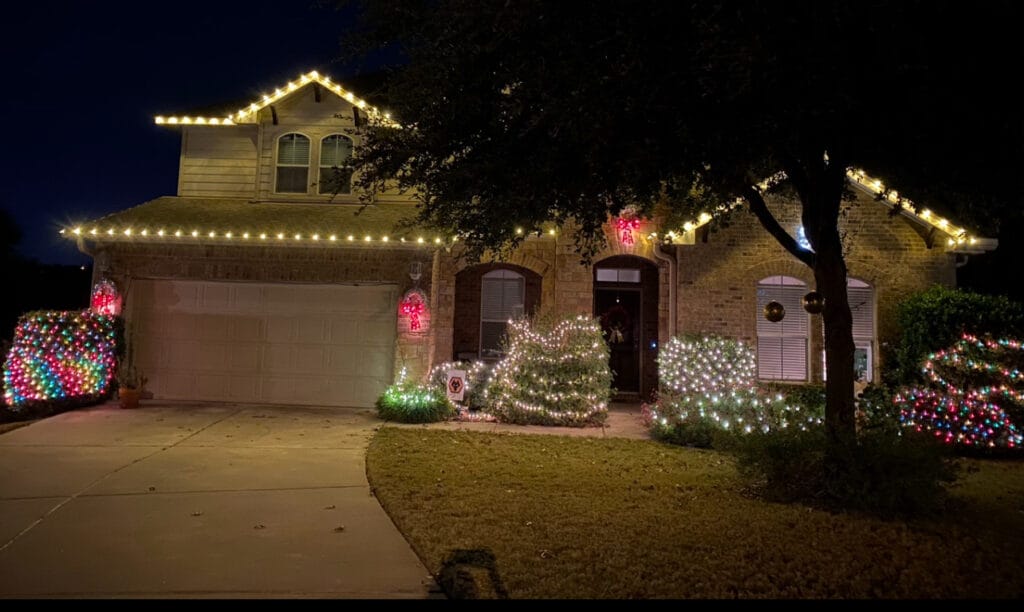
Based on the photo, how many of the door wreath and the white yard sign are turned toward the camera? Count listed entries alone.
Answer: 2

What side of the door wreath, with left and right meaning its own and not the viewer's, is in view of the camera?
front

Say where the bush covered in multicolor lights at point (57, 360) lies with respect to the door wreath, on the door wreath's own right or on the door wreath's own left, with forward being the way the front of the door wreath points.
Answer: on the door wreath's own right

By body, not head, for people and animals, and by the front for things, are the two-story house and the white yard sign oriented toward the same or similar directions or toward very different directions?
same or similar directions

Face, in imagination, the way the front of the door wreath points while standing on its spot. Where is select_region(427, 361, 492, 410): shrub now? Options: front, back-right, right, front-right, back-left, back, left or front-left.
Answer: front-right

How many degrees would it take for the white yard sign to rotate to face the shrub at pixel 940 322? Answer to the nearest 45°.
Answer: approximately 90° to its left

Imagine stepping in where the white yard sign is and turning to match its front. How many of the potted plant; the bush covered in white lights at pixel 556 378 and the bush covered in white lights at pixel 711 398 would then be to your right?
1

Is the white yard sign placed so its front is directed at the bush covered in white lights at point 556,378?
no

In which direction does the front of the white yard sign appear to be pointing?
toward the camera

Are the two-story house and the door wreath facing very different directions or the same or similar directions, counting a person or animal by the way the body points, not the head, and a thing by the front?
same or similar directions

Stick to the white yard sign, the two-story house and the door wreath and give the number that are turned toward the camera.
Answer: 3

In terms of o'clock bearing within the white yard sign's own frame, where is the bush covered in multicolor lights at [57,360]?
The bush covered in multicolor lights is roughly at 3 o'clock from the white yard sign.

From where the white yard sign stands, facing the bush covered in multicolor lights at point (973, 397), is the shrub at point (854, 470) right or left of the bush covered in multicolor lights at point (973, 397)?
right

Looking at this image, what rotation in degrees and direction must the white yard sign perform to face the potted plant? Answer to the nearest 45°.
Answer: approximately 90° to its right

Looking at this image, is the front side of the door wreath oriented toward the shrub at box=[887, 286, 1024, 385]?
no

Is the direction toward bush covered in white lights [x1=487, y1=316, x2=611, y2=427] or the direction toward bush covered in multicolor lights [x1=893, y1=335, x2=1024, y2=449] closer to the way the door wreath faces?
the bush covered in white lights

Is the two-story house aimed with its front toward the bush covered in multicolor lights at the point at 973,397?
no

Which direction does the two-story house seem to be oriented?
toward the camera

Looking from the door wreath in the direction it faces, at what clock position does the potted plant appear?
The potted plant is roughly at 2 o'clock from the door wreath.
